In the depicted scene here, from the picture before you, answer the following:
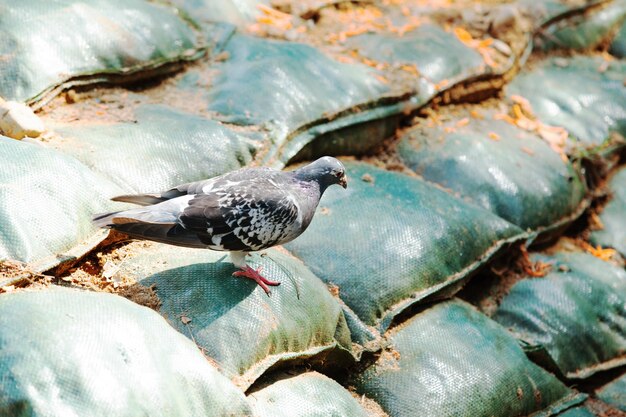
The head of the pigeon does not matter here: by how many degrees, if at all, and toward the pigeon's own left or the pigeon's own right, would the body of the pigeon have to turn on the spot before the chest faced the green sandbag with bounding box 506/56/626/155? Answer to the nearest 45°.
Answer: approximately 45° to the pigeon's own left

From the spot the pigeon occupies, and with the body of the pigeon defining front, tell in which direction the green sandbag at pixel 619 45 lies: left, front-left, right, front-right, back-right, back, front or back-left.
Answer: front-left

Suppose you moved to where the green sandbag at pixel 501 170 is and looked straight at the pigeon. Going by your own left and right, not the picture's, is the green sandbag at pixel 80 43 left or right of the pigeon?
right

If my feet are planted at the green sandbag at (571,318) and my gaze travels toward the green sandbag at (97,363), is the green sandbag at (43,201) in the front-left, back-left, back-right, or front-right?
front-right

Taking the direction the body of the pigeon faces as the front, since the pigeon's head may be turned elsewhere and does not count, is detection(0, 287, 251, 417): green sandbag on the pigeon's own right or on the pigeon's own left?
on the pigeon's own right

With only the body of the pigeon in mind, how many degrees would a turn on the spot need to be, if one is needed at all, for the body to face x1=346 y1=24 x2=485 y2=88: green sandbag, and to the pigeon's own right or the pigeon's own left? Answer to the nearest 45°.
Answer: approximately 45° to the pigeon's own left

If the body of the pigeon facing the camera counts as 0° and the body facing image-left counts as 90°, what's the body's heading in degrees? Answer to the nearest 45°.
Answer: approximately 270°

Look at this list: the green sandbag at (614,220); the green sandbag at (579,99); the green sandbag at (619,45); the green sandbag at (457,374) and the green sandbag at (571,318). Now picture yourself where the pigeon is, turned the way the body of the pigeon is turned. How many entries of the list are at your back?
0

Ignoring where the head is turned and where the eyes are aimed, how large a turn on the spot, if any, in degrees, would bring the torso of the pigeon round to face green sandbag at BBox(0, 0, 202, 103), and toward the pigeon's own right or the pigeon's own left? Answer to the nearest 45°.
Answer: approximately 135° to the pigeon's own left

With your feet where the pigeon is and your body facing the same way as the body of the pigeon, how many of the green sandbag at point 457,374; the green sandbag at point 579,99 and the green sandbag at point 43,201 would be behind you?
1

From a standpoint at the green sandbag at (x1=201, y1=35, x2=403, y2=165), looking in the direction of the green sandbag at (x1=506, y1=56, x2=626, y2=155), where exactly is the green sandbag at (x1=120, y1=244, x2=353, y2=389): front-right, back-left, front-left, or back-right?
back-right

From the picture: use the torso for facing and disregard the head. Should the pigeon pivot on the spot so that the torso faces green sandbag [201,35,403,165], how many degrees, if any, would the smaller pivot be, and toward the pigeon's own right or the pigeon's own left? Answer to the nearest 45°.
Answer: approximately 90° to the pigeon's own left

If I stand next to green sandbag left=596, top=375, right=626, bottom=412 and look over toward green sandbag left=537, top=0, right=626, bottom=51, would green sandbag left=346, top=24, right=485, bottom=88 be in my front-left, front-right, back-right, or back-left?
front-left

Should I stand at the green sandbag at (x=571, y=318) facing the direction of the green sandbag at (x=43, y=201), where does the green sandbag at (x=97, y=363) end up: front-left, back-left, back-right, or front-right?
front-left

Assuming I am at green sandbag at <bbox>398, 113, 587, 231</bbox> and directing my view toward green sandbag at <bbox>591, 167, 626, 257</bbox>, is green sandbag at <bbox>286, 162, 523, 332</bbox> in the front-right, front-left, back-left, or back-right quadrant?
back-right

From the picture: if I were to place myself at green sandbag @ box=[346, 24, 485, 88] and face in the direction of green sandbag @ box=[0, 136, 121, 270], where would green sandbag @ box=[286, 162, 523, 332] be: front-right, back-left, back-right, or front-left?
front-left

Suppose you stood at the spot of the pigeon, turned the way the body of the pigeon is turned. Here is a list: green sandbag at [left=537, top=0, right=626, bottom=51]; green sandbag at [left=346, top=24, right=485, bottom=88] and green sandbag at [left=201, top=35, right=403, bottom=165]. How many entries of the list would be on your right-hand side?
0

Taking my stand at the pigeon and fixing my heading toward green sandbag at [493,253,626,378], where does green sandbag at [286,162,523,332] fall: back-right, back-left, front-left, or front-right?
front-left

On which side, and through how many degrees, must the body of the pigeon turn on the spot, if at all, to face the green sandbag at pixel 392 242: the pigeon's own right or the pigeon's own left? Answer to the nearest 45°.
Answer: approximately 45° to the pigeon's own left

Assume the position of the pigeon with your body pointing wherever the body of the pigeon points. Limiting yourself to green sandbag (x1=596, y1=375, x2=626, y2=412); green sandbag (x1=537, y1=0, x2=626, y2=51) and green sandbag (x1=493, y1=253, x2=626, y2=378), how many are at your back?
0
